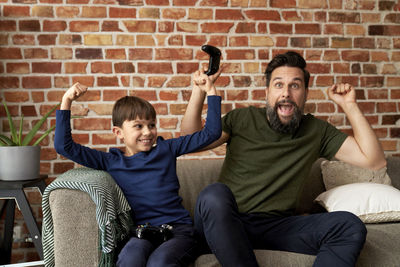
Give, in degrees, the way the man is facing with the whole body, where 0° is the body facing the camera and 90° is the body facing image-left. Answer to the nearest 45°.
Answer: approximately 0°

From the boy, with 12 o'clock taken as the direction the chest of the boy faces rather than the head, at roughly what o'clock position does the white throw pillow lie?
The white throw pillow is roughly at 9 o'clock from the boy.

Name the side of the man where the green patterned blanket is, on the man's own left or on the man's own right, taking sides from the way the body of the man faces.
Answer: on the man's own right

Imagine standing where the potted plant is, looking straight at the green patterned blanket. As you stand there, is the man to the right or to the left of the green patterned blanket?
left

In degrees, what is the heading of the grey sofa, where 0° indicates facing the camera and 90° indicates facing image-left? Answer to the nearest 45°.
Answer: approximately 0°
